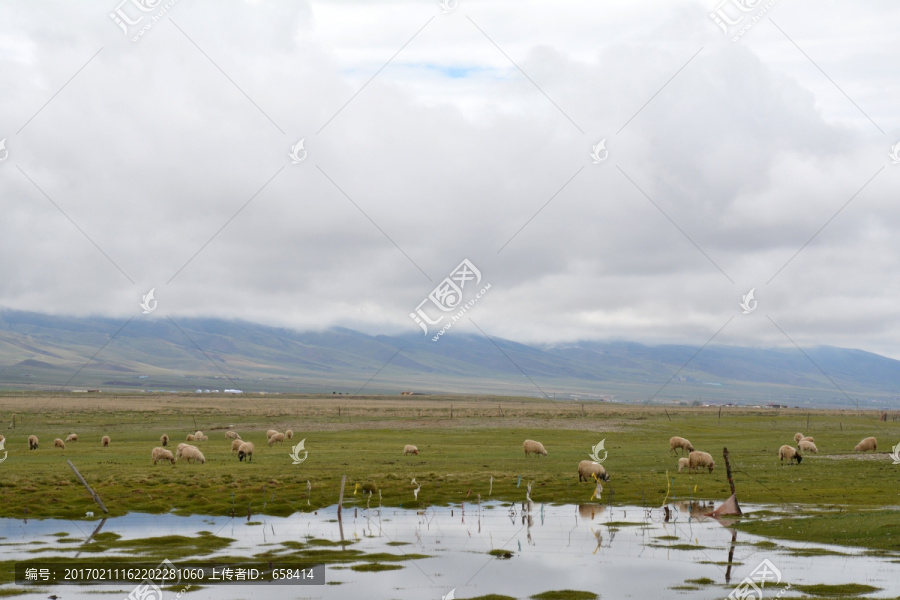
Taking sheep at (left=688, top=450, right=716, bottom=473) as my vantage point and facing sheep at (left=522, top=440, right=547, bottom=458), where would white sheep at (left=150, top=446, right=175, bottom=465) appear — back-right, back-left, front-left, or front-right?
front-left

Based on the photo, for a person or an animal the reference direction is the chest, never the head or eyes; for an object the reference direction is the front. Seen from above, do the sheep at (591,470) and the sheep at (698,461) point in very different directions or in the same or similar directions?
same or similar directions

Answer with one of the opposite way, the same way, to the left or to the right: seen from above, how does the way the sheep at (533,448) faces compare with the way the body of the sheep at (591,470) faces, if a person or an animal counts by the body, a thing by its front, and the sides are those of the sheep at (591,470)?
the same way

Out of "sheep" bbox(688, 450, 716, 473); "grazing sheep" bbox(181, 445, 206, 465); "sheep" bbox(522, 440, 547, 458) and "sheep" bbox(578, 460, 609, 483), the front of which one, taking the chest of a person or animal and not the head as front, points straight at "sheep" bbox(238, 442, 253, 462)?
the grazing sheep

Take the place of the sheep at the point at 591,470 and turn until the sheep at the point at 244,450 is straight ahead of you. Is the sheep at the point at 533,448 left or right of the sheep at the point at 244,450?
right

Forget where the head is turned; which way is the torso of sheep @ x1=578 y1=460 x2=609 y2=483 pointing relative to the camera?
to the viewer's right
